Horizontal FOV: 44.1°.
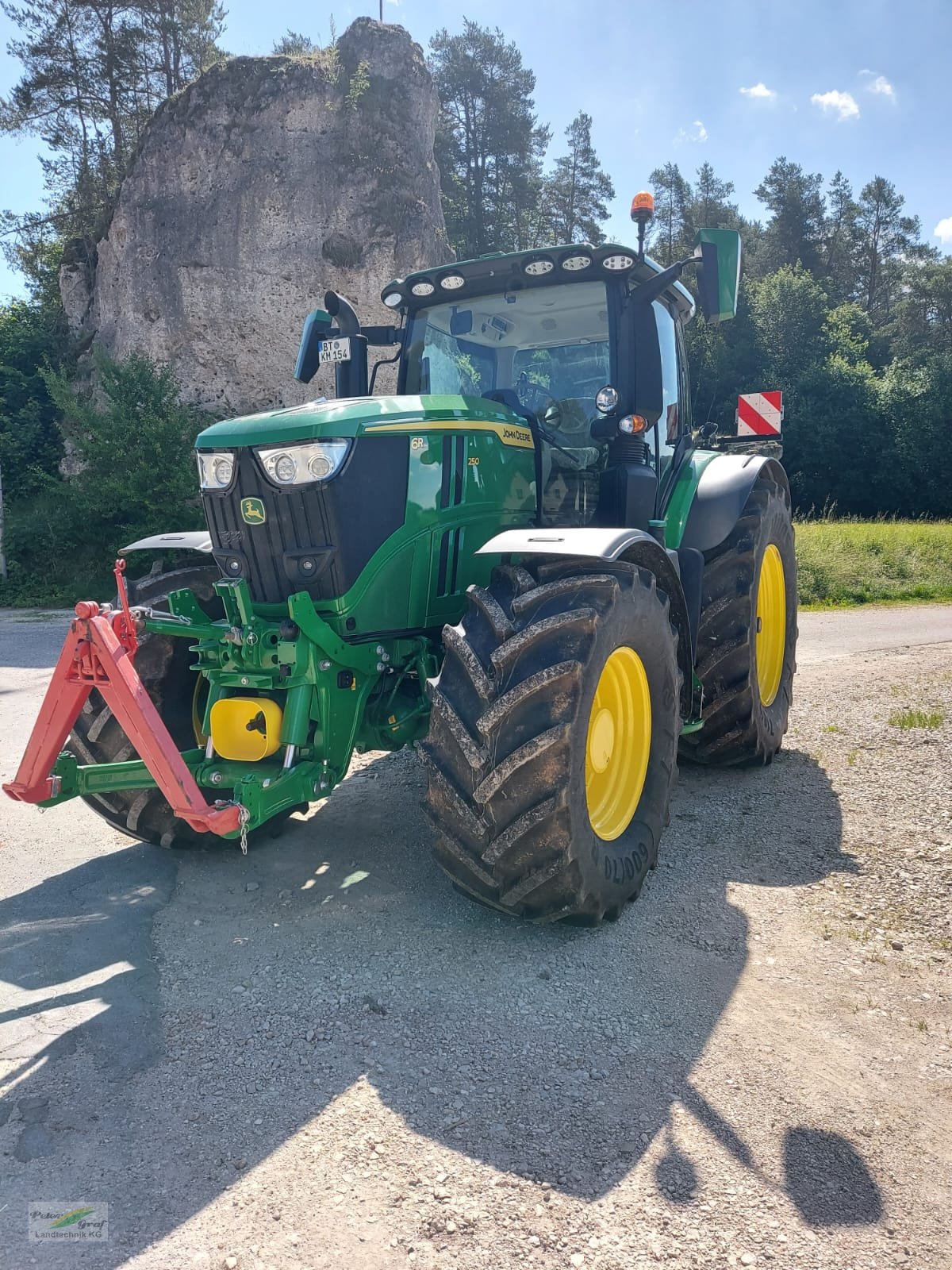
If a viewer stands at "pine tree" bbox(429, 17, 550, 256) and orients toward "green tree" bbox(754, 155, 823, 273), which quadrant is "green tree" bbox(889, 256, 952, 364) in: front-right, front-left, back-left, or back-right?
front-right

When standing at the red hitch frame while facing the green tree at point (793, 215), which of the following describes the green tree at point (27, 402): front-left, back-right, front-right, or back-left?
front-left

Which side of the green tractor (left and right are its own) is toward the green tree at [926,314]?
back

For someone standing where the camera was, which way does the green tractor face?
facing the viewer and to the left of the viewer

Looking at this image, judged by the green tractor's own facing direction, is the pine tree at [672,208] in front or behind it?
behind

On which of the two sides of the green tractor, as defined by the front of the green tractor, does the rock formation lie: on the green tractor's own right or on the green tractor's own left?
on the green tractor's own right

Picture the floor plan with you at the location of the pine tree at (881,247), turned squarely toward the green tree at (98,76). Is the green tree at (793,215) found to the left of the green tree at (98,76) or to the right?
right

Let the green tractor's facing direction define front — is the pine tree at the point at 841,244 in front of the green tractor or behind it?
behind
